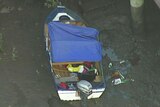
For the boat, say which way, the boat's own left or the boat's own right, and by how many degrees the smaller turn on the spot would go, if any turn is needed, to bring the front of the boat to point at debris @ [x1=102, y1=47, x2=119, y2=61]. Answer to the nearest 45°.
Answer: approximately 45° to the boat's own right

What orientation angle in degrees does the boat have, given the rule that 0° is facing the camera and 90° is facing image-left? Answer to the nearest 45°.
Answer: approximately 180°
